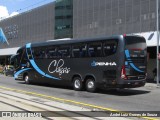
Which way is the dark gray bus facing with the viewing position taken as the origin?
facing away from the viewer and to the left of the viewer
